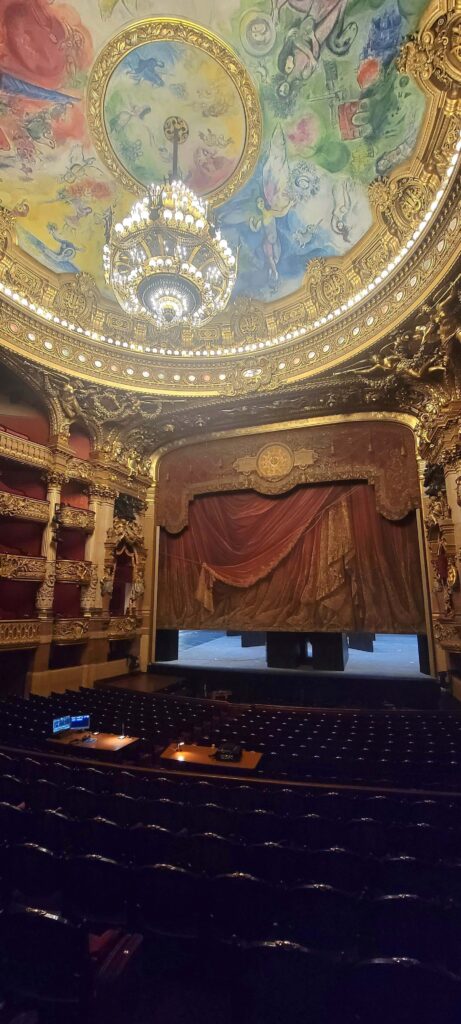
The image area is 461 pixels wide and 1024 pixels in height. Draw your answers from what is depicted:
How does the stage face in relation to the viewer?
toward the camera

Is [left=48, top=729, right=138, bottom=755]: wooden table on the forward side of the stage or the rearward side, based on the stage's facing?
on the forward side

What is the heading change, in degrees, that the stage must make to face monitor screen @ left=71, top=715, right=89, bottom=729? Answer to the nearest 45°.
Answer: approximately 45° to its right

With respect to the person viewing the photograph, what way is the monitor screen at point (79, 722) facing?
facing the viewer

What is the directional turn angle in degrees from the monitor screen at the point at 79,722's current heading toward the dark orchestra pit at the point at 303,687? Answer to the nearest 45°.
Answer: approximately 135° to its left

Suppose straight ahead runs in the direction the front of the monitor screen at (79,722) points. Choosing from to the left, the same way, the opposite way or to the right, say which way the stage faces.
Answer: the same way

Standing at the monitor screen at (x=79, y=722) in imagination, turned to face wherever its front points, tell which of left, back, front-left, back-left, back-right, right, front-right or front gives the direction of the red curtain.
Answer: back-left

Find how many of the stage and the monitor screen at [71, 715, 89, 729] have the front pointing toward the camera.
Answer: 2

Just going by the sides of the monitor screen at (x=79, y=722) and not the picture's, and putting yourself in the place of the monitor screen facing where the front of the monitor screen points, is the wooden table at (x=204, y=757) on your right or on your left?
on your left

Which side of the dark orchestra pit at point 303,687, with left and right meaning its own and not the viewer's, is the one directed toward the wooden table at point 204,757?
front
